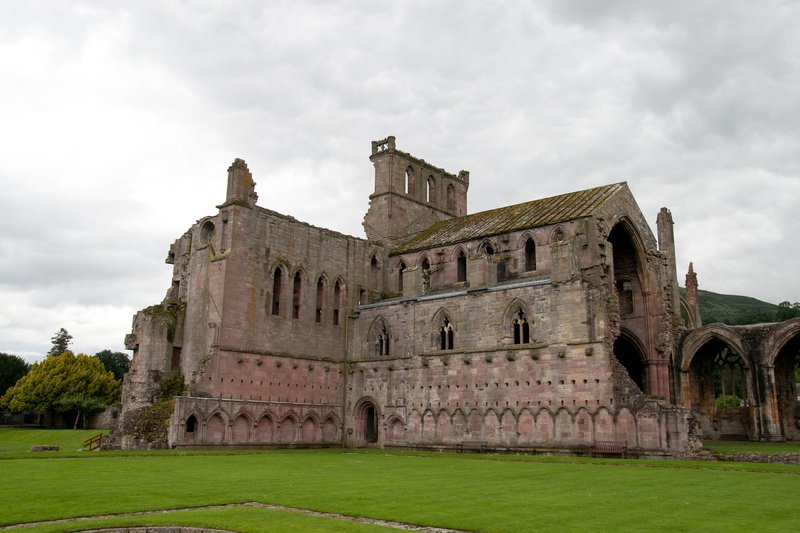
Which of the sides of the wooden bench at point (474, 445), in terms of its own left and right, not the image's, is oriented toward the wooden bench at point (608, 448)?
left

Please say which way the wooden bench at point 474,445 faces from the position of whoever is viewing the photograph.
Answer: facing the viewer and to the left of the viewer
